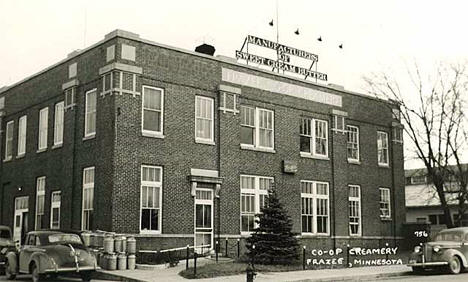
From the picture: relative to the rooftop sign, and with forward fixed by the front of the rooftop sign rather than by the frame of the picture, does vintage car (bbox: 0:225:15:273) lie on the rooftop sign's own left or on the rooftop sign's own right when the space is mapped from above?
on the rooftop sign's own right

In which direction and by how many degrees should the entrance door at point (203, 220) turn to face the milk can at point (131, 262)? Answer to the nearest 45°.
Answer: approximately 90° to its right

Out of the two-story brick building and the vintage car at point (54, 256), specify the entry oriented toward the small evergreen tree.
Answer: the two-story brick building

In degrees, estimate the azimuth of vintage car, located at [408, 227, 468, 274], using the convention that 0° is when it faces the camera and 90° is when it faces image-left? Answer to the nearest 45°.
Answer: approximately 45°

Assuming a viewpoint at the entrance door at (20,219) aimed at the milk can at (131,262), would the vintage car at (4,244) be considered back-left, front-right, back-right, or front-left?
front-right

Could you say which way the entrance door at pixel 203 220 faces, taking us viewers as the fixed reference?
facing the viewer and to the right of the viewer

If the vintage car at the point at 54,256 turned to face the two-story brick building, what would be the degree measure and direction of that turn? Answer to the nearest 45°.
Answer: approximately 90° to its right

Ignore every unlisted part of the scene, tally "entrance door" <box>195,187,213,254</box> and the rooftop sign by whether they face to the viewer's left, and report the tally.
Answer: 0

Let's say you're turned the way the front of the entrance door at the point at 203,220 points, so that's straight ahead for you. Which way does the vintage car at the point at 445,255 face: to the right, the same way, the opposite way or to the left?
to the right

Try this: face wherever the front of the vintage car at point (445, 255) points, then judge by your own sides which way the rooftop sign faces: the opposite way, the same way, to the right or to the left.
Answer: to the left

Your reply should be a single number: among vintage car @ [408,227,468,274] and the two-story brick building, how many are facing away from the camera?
0
